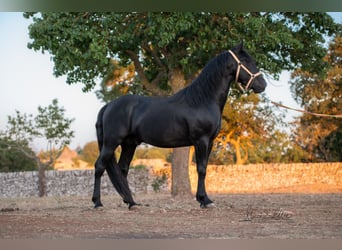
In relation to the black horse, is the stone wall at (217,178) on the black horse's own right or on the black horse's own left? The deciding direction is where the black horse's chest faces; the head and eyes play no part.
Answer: on the black horse's own left

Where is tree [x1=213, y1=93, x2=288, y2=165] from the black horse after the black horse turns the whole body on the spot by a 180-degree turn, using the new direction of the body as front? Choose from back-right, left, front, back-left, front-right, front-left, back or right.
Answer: right

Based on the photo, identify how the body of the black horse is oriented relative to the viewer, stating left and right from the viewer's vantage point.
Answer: facing to the right of the viewer

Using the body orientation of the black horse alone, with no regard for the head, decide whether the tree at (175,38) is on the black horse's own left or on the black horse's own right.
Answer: on the black horse's own left

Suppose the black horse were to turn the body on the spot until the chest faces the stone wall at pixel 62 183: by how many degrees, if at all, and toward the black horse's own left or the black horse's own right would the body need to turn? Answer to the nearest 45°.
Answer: approximately 90° to the black horse's own left
